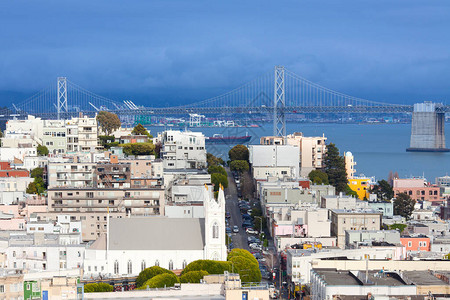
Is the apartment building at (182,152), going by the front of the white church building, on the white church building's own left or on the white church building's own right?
on the white church building's own left

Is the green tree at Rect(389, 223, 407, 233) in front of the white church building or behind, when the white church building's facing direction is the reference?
in front

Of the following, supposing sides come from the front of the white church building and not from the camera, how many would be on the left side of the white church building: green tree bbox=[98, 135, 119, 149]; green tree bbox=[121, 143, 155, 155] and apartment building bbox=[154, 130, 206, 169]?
3

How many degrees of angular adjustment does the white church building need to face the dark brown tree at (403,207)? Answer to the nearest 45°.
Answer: approximately 45° to its left

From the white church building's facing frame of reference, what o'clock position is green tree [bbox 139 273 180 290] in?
The green tree is roughly at 3 o'clock from the white church building.

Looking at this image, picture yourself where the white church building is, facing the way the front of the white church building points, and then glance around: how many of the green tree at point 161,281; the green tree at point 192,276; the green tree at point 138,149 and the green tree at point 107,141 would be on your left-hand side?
2

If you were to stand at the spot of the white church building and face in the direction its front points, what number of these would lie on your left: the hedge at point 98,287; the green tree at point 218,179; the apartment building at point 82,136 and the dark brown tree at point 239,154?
3

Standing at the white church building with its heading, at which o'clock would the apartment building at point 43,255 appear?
The apartment building is roughly at 6 o'clock from the white church building.

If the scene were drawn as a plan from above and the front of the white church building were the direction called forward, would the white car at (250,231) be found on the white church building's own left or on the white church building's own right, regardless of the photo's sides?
on the white church building's own left

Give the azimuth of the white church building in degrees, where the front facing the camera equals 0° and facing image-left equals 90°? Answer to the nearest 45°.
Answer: approximately 270°

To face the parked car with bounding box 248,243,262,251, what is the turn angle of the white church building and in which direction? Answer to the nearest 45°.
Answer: approximately 45° to its left

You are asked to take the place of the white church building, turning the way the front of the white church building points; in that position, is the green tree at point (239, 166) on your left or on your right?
on your left

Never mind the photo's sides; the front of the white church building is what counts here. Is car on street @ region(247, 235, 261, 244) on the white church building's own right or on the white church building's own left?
on the white church building's own left

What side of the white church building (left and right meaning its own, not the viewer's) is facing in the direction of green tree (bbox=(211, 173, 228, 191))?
left

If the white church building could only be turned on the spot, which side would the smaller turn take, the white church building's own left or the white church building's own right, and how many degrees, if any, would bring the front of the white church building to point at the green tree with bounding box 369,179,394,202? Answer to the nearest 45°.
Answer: approximately 45° to the white church building's own left

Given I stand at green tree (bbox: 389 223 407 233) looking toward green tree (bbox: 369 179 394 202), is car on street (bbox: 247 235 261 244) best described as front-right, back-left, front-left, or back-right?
back-left

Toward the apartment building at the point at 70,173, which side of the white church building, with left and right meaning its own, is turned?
left
